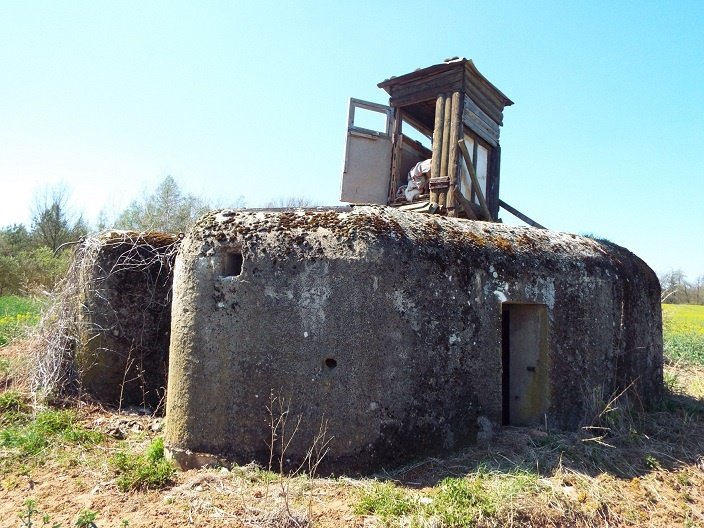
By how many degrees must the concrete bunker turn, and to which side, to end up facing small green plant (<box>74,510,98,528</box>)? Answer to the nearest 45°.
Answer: approximately 90° to its right

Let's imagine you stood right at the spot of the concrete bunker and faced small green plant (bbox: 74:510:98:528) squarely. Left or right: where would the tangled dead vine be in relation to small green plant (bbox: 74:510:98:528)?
right

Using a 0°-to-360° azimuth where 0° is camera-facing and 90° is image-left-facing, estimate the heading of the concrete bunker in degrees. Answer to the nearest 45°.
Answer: approximately 315°

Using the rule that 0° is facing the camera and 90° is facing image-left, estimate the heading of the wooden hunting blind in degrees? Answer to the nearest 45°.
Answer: approximately 45°
